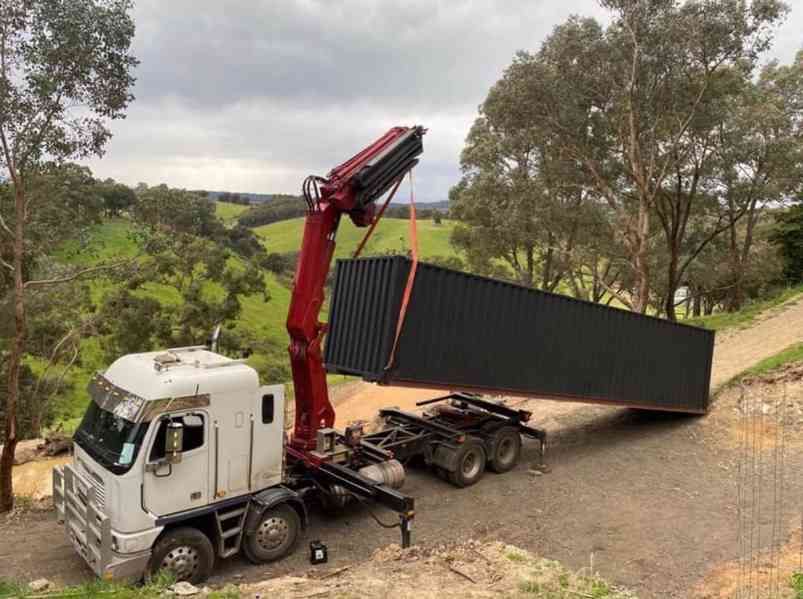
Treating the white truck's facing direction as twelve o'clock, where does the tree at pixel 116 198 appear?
The tree is roughly at 4 o'clock from the white truck.

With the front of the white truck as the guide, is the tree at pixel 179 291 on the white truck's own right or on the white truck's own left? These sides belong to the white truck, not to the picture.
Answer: on the white truck's own right

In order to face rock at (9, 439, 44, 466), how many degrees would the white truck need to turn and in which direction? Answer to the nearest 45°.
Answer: approximately 90° to its right

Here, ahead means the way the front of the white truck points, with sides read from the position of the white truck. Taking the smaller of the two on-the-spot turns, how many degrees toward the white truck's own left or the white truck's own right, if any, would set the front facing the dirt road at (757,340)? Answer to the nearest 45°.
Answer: approximately 180°

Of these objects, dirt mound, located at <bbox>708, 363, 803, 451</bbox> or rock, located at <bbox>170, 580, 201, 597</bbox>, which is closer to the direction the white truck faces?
the rock

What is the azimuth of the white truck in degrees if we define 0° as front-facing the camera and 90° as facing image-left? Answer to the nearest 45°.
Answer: approximately 45°

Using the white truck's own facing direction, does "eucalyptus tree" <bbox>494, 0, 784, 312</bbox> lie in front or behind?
behind

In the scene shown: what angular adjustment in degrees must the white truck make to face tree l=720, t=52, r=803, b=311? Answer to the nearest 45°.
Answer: approximately 180°
